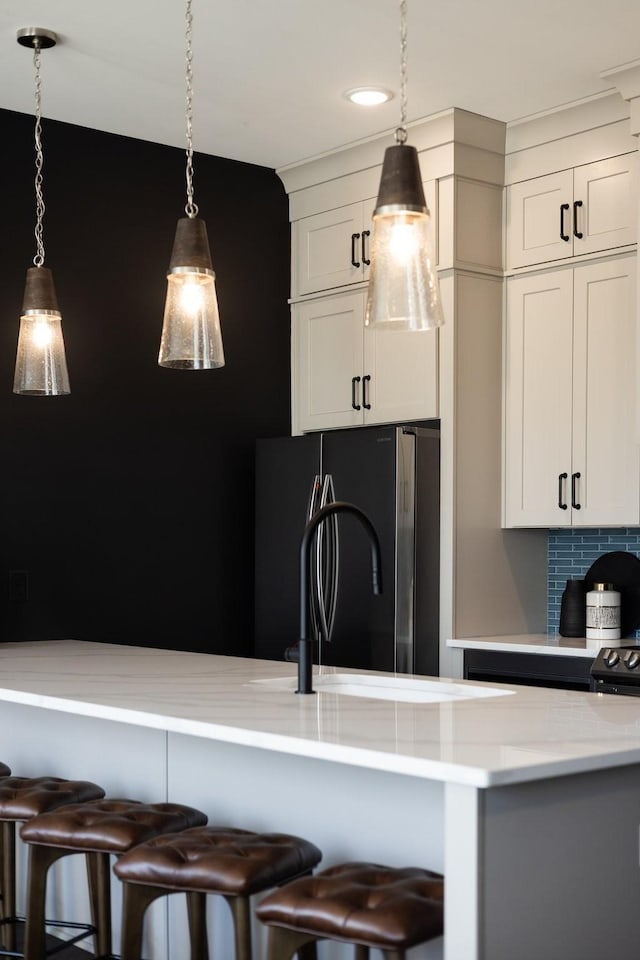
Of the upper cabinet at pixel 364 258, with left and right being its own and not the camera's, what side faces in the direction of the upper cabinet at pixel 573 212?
left

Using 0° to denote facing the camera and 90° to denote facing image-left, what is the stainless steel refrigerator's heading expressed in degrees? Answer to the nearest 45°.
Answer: approximately 45°

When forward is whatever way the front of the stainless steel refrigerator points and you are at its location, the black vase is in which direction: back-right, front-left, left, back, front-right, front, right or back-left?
back-left

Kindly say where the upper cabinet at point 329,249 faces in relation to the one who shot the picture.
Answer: facing the viewer and to the left of the viewer

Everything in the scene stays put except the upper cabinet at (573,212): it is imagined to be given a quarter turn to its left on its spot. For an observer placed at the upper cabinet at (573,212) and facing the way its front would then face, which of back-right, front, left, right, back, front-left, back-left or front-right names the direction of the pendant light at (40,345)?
right

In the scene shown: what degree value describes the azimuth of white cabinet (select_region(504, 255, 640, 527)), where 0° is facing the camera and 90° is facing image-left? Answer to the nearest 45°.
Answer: approximately 45°

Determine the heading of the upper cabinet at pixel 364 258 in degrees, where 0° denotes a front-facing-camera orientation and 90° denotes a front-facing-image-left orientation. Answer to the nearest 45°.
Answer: approximately 45°
